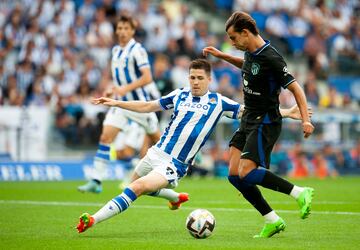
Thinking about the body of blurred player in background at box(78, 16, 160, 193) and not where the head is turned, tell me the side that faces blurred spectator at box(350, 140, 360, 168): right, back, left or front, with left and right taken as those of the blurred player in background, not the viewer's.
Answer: back

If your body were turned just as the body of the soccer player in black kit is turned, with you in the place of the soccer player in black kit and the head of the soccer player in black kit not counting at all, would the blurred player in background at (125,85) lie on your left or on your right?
on your right

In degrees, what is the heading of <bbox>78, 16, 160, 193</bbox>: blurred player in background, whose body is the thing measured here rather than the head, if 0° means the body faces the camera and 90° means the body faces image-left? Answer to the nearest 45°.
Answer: approximately 45°

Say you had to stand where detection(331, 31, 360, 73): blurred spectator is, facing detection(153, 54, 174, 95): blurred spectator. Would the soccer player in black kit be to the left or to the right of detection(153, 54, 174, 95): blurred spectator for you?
left

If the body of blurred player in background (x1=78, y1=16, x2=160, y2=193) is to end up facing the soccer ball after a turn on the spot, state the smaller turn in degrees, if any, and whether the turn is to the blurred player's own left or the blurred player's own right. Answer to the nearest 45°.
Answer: approximately 45° to the blurred player's own left

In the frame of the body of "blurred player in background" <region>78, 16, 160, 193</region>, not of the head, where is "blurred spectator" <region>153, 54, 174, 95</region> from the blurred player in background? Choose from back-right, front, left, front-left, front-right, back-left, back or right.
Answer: back-right

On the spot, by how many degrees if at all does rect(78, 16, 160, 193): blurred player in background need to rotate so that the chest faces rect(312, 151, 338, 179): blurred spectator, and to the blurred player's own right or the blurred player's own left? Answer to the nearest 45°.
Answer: approximately 180°

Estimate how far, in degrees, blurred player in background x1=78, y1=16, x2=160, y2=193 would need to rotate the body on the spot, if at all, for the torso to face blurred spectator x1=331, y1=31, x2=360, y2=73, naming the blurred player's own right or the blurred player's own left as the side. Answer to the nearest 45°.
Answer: approximately 180°

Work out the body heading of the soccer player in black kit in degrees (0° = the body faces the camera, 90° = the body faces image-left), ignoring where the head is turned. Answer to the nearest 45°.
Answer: approximately 45°
